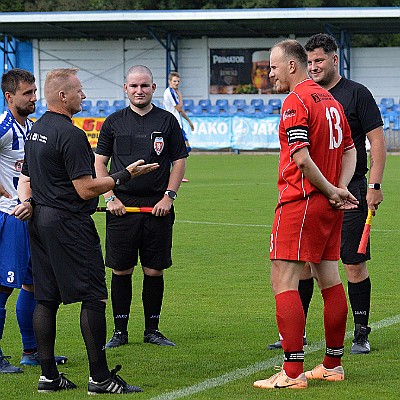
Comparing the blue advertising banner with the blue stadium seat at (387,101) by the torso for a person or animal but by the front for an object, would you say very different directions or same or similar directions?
same or similar directions

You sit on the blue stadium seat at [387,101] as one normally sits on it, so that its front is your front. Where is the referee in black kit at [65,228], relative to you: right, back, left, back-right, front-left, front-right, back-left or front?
front

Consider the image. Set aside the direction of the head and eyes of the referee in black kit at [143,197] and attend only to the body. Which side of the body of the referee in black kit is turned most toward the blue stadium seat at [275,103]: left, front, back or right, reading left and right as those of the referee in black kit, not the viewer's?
back

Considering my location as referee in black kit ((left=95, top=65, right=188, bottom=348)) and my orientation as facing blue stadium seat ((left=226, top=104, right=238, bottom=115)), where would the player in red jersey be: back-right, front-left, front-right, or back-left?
back-right

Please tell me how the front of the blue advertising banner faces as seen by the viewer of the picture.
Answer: facing the viewer

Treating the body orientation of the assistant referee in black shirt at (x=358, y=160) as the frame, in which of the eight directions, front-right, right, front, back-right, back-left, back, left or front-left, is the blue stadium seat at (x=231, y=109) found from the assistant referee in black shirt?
back-right

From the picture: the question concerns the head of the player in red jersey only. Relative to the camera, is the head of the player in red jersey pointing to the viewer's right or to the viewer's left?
to the viewer's left

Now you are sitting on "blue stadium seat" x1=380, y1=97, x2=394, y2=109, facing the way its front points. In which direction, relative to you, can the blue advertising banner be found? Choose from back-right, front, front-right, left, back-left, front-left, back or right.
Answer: front-right

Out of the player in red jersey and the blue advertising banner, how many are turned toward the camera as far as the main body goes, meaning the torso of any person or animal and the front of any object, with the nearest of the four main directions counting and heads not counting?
1

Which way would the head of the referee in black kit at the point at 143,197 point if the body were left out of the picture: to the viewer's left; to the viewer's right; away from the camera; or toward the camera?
toward the camera

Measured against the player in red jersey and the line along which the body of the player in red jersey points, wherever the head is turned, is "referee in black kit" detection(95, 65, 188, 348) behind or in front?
in front

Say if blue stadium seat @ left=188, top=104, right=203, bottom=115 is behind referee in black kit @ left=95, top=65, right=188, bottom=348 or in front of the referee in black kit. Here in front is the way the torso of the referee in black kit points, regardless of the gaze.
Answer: behind

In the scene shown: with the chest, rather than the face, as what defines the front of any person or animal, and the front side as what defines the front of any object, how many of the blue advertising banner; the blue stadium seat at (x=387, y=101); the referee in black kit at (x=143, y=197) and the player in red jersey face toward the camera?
3

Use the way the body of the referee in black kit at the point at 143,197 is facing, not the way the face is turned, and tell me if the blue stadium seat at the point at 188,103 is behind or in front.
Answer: behind

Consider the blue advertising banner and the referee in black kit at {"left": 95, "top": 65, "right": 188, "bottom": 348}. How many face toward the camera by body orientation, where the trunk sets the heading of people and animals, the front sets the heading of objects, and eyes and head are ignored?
2

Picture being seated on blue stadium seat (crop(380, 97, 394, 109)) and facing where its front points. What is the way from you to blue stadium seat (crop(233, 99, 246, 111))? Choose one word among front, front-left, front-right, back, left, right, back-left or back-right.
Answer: right

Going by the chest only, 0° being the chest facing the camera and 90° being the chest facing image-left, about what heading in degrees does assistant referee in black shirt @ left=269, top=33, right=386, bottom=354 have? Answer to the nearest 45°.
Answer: approximately 45°

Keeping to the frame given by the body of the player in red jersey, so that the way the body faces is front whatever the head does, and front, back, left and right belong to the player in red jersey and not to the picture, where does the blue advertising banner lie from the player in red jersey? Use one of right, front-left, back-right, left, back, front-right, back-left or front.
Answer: front-right
